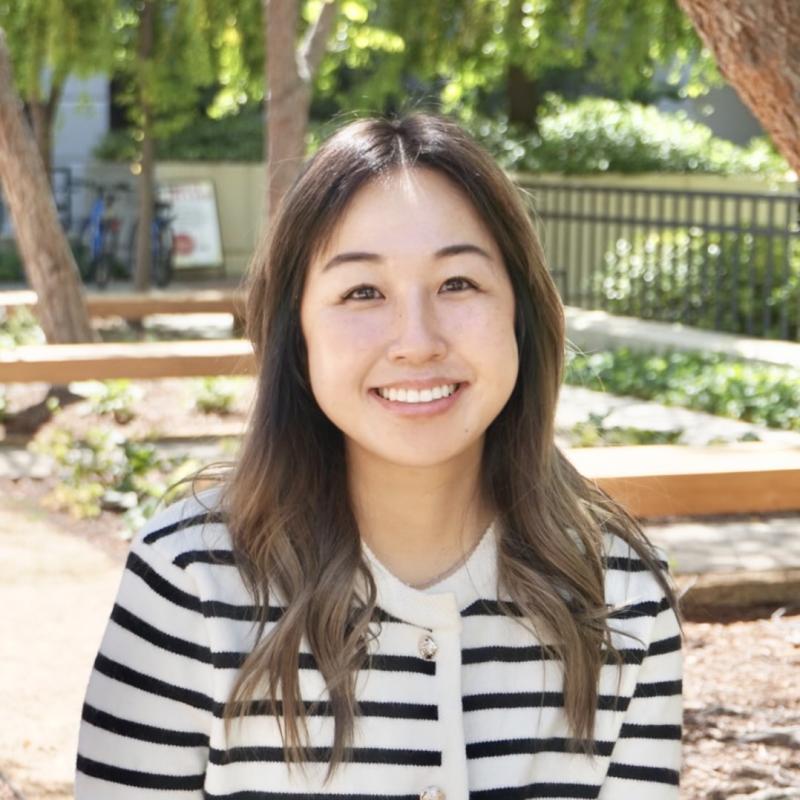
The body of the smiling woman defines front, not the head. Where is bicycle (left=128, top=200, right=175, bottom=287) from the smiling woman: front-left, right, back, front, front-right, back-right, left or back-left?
back

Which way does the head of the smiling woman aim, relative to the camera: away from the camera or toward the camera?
toward the camera

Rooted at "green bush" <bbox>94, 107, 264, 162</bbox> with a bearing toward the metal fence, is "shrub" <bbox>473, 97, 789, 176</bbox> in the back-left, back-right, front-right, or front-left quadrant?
front-left

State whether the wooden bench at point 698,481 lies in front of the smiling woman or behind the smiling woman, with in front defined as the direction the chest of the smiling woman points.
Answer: behind

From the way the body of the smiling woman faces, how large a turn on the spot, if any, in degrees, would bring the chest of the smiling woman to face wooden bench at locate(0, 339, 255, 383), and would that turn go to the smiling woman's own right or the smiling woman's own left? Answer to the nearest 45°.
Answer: approximately 180°

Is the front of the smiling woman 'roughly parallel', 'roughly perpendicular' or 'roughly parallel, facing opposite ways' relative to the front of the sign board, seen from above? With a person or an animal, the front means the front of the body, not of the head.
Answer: roughly parallel

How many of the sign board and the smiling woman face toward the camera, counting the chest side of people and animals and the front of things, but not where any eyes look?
2

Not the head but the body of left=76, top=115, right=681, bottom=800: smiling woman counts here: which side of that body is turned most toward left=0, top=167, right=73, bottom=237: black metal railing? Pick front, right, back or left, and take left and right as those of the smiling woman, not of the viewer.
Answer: back

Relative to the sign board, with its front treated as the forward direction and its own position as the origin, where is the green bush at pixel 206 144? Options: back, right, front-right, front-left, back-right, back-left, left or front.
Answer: back

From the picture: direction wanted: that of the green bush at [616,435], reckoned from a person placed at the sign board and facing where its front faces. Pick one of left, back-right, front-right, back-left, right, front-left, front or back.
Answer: front

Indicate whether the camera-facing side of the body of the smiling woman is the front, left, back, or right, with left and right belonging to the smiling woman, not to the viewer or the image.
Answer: front
